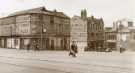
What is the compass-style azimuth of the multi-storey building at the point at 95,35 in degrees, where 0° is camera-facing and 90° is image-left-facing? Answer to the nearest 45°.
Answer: approximately 0°

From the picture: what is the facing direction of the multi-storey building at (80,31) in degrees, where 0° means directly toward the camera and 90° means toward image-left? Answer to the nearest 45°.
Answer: approximately 0°
